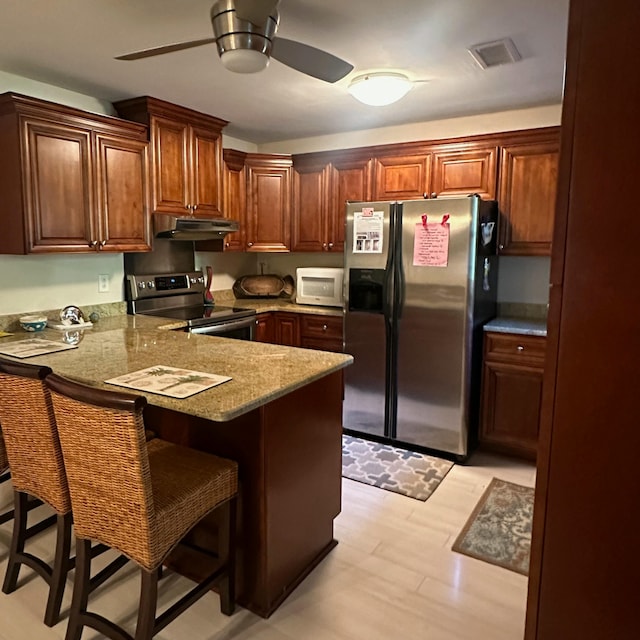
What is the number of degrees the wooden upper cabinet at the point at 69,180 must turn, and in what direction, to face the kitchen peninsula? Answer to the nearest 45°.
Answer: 0° — it already faces it

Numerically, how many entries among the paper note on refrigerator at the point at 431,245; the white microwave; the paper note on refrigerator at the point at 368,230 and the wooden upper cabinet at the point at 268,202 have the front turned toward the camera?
4

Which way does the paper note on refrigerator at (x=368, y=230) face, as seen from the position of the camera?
facing the viewer

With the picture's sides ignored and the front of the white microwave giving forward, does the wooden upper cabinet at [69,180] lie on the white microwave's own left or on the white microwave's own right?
on the white microwave's own right

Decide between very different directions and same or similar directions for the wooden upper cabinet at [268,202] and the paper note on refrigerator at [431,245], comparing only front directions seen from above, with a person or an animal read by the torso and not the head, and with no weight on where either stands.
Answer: same or similar directions

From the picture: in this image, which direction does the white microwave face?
toward the camera

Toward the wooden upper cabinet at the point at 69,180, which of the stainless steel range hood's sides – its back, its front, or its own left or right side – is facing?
right

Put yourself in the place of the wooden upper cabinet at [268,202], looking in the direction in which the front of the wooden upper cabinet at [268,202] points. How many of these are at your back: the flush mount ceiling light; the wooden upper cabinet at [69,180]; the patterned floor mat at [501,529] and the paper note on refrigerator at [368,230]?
0

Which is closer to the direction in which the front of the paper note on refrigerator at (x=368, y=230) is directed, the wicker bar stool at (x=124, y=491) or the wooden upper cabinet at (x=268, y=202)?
the wicker bar stool

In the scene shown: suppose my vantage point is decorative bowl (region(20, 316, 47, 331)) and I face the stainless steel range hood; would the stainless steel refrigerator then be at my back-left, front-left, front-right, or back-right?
front-right

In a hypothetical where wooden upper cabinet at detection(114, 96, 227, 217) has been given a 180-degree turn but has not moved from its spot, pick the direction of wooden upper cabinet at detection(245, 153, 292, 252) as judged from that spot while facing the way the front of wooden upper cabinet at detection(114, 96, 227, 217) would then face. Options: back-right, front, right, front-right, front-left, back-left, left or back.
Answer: right

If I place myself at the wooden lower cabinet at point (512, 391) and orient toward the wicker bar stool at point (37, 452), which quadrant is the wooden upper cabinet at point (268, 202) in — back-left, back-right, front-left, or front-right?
front-right

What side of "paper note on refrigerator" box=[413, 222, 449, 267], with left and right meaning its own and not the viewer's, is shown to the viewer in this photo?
front
